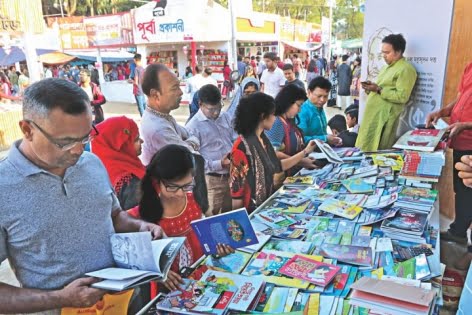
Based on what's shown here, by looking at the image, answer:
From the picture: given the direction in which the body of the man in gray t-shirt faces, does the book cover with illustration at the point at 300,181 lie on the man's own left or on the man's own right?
on the man's own left

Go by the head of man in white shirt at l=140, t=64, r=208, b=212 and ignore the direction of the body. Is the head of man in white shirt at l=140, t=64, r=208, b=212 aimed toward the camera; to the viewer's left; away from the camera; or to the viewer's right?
to the viewer's right

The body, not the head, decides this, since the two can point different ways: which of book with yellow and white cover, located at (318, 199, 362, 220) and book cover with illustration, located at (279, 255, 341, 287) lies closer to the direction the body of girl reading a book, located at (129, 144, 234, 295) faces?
the book cover with illustration

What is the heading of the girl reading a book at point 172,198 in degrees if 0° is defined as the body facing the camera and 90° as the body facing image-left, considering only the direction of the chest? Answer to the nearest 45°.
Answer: approximately 315°

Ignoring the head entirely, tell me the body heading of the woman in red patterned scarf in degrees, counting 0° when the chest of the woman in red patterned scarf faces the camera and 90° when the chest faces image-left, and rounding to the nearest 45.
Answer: approximately 270°

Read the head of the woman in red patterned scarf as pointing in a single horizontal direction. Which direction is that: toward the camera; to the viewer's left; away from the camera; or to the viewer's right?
to the viewer's right

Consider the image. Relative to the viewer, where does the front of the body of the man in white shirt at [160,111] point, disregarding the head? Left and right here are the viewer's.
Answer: facing to the right of the viewer
